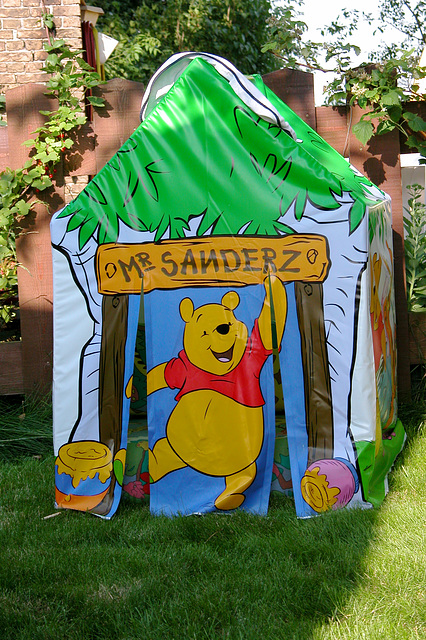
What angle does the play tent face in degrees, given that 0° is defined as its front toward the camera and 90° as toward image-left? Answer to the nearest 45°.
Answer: approximately 0°
